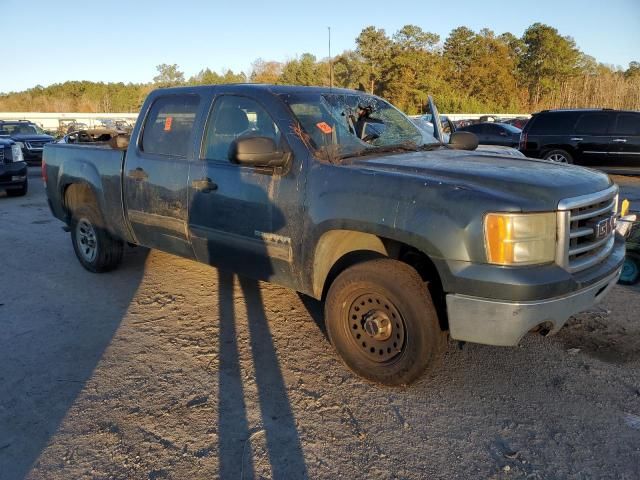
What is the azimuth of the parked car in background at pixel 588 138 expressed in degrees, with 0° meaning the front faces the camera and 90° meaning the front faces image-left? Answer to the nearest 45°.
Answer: approximately 270°

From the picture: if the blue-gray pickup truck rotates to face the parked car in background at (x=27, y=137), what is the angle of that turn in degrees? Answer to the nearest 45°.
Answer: approximately 180°

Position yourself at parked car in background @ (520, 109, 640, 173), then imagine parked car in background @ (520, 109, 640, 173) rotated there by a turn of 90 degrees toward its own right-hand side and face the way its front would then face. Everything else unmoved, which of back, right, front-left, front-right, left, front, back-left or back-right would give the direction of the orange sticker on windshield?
front

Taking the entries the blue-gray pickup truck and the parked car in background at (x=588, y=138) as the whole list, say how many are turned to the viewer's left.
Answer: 0

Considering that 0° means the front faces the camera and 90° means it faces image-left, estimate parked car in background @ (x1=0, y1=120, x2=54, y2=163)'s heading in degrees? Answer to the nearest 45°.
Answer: approximately 315°

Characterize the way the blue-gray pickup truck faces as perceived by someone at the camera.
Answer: facing the viewer and to the right of the viewer

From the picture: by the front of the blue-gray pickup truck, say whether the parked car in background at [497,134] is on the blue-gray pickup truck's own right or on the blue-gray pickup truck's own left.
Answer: on the blue-gray pickup truck's own left

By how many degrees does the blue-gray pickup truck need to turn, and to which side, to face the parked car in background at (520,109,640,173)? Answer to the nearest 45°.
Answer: approximately 90° to its left

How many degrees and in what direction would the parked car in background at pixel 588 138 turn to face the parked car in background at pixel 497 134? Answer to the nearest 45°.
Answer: approximately 135° to its left

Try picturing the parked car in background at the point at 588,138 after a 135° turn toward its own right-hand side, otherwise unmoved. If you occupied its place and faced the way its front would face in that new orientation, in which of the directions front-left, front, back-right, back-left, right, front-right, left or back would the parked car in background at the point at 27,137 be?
front-right

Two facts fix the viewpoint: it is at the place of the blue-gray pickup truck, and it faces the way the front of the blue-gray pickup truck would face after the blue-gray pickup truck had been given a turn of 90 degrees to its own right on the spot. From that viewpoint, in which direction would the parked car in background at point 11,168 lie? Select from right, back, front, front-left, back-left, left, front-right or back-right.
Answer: right

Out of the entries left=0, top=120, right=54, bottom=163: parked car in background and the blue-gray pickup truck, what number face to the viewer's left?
0
